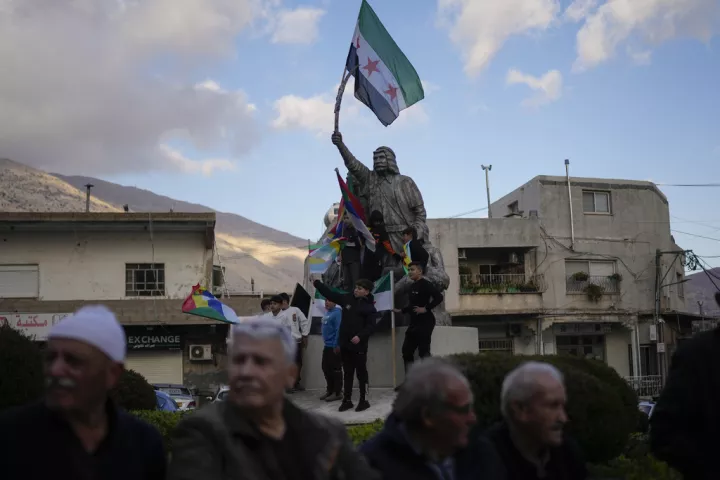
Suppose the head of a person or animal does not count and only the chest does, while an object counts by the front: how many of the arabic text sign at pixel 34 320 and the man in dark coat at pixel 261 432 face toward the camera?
2

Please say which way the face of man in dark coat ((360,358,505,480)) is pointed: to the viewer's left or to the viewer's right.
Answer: to the viewer's right

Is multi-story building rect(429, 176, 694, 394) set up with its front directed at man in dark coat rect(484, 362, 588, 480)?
yes

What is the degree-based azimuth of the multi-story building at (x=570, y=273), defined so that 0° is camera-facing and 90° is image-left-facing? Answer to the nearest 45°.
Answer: approximately 0°

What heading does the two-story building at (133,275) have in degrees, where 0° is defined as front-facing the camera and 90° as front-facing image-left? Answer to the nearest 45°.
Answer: approximately 0°

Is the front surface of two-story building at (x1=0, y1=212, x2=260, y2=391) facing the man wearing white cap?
yes

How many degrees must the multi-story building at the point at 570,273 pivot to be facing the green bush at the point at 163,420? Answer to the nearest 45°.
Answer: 0° — it already faces it

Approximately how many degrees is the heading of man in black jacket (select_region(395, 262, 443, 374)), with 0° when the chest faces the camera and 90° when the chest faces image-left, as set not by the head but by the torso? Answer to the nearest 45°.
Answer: approximately 45°

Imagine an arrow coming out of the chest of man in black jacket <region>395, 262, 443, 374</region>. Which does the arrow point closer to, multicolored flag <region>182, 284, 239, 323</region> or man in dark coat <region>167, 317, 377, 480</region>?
the man in dark coat
